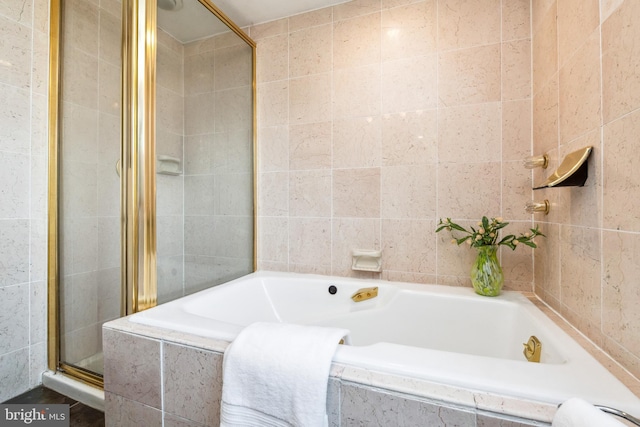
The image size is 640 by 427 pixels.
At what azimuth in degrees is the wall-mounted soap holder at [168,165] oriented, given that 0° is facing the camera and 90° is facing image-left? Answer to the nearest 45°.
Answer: approximately 0°

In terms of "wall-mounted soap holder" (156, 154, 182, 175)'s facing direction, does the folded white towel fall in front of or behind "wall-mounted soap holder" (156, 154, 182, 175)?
in front

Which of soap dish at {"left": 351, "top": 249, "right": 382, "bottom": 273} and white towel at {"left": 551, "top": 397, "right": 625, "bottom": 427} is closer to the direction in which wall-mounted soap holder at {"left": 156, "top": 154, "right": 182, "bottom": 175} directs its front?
the white towel

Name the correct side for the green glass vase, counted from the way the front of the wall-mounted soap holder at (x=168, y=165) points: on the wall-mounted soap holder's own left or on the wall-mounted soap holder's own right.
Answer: on the wall-mounted soap holder's own left

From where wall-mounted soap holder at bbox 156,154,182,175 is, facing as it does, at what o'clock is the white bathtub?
The white bathtub is roughly at 10 o'clock from the wall-mounted soap holder.

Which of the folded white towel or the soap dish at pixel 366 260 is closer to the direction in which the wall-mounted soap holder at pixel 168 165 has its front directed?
the folded white towel

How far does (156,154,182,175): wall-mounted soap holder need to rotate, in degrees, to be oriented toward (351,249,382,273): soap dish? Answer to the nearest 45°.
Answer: approximately 90° to its left

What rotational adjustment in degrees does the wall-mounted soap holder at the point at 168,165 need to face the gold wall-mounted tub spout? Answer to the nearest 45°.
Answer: approximately 45° to its left

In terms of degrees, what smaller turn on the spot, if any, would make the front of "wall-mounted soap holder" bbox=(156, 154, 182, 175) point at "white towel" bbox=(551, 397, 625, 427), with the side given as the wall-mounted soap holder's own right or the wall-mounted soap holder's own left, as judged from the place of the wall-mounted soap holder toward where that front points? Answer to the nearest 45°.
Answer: approximately 45° to the wall-mounted soap holder's own left
